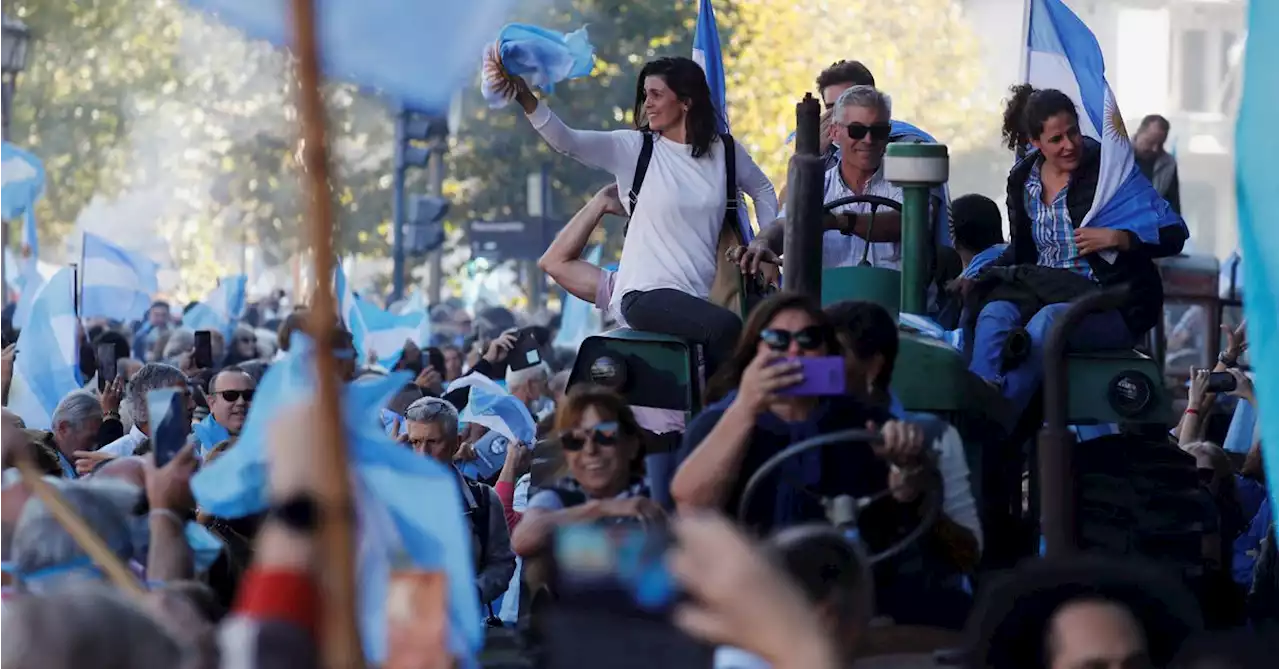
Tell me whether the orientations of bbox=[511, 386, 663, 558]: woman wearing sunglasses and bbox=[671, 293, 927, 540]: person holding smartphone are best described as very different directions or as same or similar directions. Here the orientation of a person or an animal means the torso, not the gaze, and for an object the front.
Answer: same or similar directions

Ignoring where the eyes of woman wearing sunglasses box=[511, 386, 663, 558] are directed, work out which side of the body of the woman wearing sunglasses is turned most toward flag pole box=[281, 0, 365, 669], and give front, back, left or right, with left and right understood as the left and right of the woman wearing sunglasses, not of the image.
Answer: front

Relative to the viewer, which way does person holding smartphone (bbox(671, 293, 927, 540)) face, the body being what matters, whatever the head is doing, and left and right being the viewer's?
facing the viewer

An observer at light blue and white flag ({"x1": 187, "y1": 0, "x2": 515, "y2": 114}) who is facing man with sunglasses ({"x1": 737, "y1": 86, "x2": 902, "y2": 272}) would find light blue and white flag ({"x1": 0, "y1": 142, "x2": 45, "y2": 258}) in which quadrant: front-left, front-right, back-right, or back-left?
front-left

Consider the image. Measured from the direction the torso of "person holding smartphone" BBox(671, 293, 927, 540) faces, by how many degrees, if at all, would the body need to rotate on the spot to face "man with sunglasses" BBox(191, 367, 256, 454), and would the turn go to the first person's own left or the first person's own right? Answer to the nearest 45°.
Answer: approximately 135° to the first person's own right

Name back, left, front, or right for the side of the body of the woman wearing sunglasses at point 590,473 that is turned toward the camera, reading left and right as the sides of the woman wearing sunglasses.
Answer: front

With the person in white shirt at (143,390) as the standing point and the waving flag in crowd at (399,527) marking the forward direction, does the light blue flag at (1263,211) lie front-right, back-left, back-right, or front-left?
front-left

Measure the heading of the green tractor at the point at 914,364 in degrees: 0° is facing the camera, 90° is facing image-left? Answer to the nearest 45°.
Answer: approximately 0°

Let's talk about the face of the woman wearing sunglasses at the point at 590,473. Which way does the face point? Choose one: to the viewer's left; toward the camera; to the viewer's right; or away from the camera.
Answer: toward the camera

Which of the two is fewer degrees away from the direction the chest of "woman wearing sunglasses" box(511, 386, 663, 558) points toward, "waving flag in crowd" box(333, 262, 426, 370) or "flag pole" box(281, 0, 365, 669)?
the flag pole

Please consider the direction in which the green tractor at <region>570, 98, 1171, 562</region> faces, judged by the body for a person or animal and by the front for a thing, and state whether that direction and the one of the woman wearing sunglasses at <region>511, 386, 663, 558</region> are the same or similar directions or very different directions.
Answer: same or similar directions
